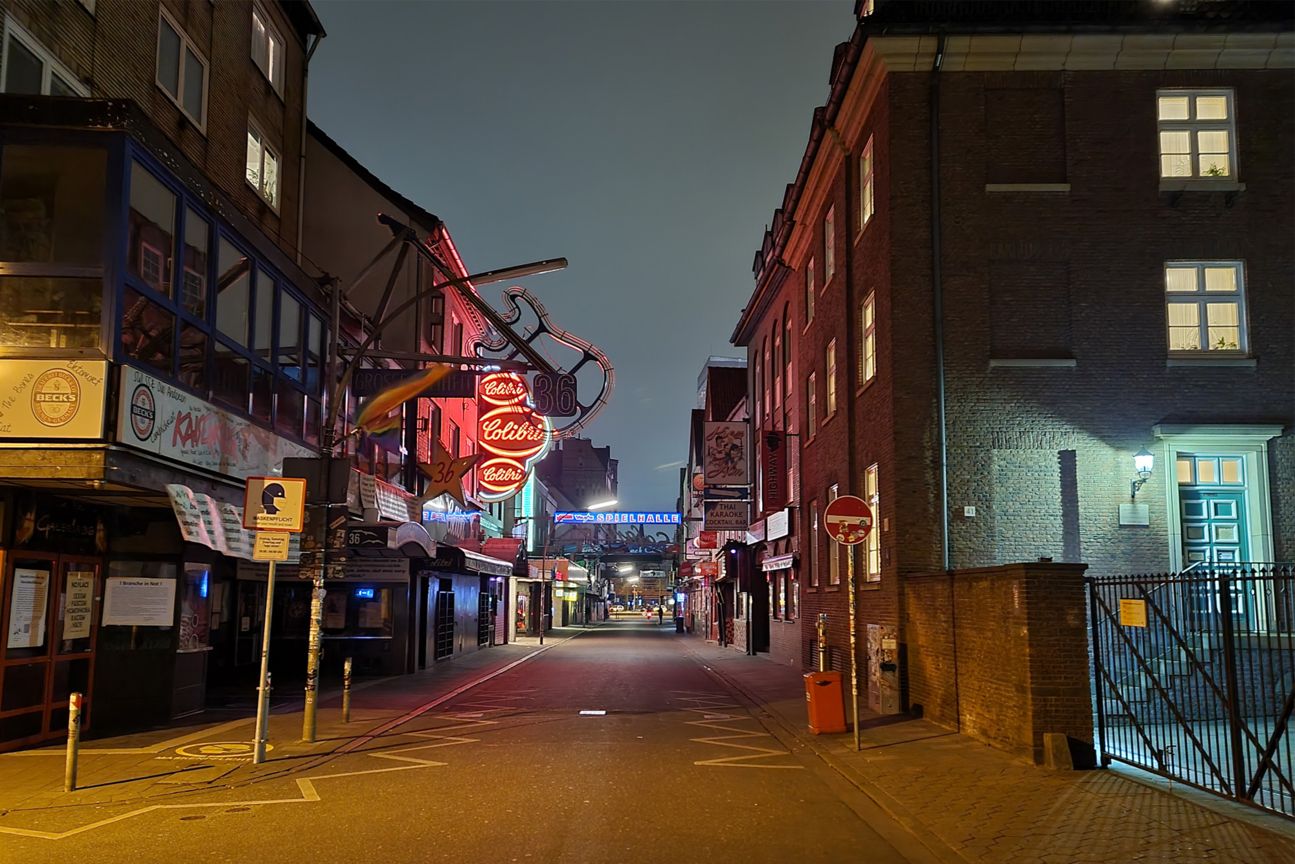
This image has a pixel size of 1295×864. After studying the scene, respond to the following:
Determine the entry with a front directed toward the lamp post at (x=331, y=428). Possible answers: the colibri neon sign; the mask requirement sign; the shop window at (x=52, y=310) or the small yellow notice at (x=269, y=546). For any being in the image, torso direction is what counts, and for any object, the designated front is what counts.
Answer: the colibri neon sign

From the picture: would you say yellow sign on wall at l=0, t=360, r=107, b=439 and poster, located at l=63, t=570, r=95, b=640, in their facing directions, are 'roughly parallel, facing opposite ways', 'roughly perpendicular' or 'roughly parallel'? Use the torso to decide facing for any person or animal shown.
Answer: roughly parallel

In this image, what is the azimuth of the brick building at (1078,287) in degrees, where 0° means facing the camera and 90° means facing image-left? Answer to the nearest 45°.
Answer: approximately 0°

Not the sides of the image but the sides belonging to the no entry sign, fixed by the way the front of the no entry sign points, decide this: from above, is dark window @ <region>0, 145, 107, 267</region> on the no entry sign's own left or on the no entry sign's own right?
on the no entry sign's own right

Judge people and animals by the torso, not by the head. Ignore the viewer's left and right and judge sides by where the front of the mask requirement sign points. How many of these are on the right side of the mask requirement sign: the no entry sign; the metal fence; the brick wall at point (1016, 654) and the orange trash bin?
0

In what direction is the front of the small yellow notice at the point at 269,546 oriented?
toward the camera

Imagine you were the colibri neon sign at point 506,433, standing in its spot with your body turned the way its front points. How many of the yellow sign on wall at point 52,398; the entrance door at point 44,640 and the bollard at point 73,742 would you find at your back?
0

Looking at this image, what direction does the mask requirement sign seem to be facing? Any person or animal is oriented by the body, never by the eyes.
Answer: toward the camera

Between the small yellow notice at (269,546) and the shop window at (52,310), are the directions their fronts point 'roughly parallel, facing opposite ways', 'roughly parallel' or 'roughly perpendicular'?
roughly parallel

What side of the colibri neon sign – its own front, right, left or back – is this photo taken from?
front

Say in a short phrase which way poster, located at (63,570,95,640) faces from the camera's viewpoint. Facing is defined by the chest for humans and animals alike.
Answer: facing the viewer
